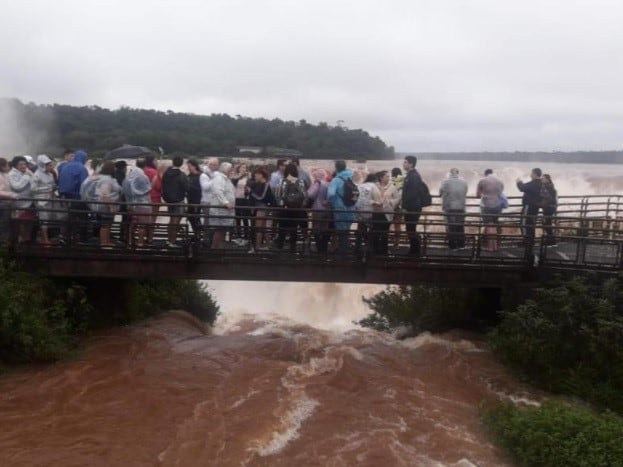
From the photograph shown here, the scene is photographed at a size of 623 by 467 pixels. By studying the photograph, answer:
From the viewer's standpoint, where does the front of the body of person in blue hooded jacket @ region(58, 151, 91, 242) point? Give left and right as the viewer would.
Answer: facing away from the viewer and to the right of the viewer

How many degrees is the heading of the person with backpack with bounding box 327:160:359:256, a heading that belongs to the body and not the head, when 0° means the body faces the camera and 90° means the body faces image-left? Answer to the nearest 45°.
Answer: approximately 135°

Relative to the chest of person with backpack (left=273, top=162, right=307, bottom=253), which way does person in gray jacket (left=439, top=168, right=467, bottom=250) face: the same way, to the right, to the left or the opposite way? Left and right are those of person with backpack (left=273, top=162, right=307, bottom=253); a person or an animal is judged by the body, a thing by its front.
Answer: the same way

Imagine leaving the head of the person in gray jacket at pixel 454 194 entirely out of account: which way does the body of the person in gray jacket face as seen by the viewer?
away from the camera

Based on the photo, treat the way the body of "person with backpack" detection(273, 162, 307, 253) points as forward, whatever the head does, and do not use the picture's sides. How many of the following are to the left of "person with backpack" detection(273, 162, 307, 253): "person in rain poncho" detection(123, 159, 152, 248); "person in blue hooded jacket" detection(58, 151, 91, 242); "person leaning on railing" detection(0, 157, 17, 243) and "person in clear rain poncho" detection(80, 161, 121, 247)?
4

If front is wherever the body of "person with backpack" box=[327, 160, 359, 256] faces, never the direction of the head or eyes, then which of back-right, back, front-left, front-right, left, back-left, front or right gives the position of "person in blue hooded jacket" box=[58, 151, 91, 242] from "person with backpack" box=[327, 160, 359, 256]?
front-left

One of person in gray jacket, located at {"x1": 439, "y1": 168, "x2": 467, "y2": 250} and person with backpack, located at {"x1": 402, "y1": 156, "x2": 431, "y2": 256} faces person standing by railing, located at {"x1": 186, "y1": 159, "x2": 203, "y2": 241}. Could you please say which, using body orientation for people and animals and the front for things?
person with backpack, located at {"x1": 402, "y1": 156, "x2": 431, "y2": 256}

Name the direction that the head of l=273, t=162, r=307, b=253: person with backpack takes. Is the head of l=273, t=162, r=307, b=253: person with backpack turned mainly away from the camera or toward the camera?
away from the camera

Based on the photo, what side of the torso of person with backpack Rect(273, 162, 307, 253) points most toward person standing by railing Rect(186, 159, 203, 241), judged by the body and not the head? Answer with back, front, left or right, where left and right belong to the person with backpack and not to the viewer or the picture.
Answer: left

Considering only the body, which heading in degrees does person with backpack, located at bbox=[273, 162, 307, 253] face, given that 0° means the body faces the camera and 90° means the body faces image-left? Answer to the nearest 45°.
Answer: approximately 180°

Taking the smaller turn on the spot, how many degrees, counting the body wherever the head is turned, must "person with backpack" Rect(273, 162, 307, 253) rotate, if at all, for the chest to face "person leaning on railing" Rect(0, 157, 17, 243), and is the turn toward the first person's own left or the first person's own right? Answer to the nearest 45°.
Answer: approximately 90° to the first person's own left

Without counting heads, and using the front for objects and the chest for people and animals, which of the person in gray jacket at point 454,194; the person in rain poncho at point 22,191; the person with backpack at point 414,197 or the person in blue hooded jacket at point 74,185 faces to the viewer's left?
the person with backpack at point 414,197

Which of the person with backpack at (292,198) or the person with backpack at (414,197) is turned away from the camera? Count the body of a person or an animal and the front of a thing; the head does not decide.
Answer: the person with backpack at (292,198)

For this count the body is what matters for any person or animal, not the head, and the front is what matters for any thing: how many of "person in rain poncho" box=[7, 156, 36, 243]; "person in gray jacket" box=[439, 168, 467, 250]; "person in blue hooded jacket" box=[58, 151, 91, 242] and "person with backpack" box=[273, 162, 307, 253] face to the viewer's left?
0

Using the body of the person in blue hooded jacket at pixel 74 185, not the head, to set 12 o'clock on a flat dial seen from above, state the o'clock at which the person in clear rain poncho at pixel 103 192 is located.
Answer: the person in clear rain poncho at pixel 103 192 is roughly at 3 o'clock from the person in blue hooded jacket at pixel 74 185.
